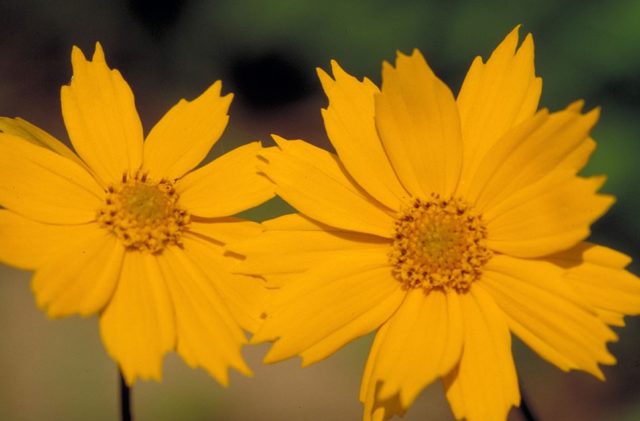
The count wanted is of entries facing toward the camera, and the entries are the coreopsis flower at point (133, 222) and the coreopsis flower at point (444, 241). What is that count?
2

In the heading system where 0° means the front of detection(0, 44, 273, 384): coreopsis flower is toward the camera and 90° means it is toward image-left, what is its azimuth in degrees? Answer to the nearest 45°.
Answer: approximately 0°

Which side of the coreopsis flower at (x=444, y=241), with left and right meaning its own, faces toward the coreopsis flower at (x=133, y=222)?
right
